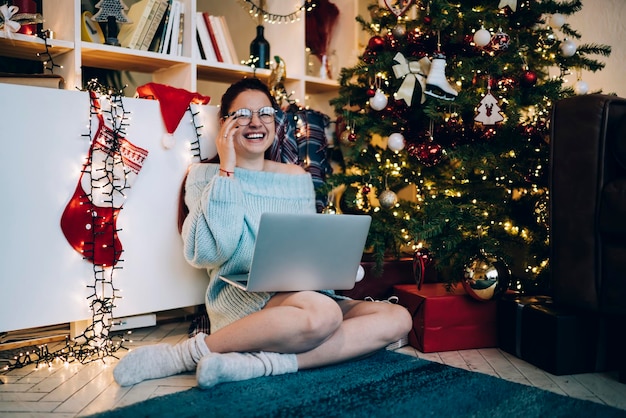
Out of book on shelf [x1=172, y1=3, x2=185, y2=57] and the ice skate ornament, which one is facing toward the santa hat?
the book on shelf

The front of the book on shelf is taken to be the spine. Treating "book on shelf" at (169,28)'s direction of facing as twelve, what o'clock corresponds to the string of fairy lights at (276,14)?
The string of fairy lights is roughly at 8 o'clock from the book on shelf.

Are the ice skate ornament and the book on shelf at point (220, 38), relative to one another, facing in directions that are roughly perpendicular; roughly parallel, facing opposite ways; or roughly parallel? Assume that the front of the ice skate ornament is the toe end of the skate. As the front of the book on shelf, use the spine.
roughly perpendicular

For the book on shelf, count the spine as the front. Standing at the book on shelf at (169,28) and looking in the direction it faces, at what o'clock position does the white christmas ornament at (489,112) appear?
The white christmas ornament is roughly at 10 o'clock from the book on shelf.

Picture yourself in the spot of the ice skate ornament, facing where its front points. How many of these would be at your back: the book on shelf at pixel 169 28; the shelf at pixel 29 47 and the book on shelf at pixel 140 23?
3

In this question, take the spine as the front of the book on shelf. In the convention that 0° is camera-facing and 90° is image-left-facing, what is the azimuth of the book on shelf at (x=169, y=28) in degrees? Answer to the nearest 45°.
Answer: approximately 0°

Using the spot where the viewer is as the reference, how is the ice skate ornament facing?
facing to the right of the viewer

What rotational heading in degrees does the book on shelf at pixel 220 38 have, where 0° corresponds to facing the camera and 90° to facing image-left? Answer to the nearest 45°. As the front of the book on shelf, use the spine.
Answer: approximately 0°
